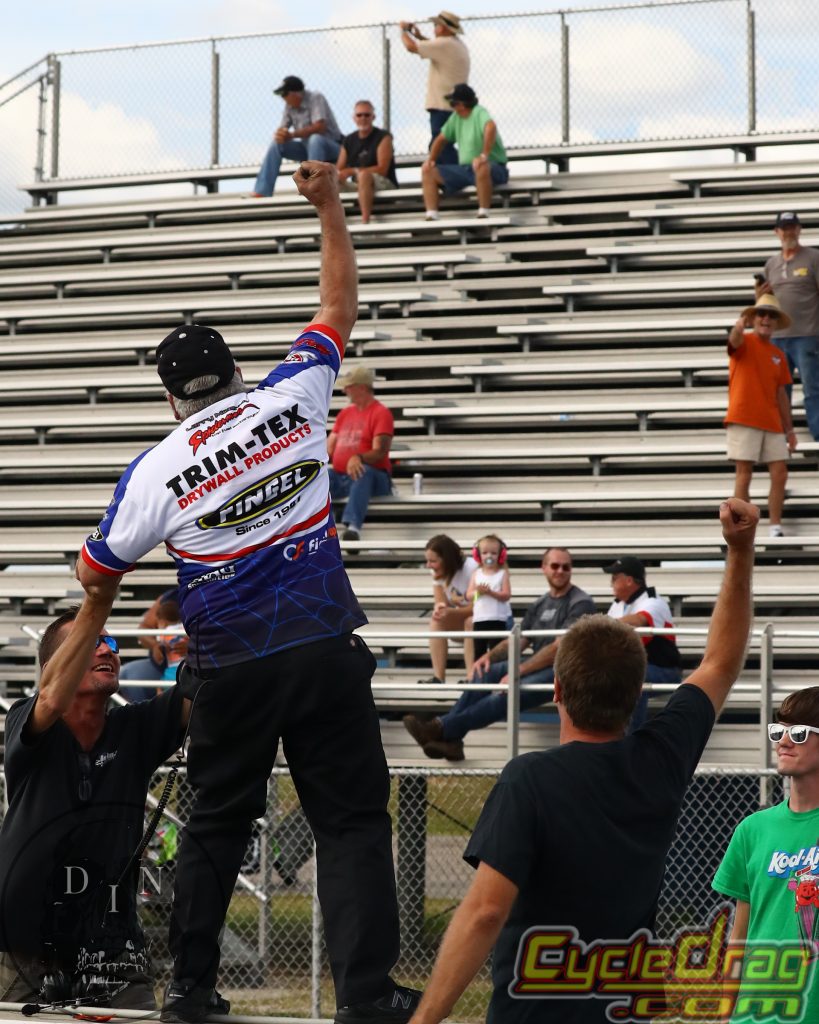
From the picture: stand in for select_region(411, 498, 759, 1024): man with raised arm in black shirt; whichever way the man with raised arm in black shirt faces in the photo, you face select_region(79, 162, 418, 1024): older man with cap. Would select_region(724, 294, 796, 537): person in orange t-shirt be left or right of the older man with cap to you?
right

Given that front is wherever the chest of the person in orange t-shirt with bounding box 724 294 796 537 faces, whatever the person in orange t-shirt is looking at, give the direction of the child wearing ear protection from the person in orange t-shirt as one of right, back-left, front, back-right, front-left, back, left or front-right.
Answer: front-right

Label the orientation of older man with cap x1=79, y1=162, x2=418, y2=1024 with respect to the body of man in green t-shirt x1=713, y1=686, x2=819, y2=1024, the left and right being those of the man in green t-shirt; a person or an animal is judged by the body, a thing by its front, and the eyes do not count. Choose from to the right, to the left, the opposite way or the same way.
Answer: the opposite way

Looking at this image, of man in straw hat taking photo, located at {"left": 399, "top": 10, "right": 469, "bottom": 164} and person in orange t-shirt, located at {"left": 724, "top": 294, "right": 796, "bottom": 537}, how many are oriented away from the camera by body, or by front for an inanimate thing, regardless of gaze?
0

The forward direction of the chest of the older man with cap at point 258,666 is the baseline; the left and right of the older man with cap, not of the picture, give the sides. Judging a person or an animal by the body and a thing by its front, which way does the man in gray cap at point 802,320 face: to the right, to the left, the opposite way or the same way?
the opposite way

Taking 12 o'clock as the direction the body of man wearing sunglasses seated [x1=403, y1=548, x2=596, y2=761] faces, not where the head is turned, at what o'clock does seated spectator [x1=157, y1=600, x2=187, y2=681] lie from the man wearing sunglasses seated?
The seated spectator is roughly at 2 o'clock from the man wearing sunglasses seated.

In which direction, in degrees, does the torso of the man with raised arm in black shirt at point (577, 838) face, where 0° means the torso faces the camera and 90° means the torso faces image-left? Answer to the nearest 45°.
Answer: approximately 180°

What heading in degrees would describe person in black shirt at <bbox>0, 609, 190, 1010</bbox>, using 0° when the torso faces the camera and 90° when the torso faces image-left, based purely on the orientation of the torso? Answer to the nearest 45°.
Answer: approximately 315°

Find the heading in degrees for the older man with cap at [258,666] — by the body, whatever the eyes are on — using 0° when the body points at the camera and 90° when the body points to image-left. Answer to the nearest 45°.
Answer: approximately 180°

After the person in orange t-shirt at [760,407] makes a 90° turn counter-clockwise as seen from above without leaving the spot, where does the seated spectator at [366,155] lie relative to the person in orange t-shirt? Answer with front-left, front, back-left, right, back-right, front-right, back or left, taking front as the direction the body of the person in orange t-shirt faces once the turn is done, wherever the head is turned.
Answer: back-left

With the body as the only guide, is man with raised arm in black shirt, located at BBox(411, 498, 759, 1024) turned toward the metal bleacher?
yes

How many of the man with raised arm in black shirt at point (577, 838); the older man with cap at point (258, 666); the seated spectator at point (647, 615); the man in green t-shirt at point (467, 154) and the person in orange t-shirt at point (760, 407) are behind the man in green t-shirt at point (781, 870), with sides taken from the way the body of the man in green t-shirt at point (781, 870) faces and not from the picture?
3

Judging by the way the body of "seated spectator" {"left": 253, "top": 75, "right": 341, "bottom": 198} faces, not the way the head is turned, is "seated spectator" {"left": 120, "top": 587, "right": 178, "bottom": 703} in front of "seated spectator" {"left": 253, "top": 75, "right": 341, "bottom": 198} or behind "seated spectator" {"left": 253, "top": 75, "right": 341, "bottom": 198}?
in front

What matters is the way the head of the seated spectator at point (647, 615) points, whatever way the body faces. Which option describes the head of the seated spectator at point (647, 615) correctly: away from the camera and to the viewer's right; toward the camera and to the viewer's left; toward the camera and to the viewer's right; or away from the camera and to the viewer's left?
toward the camera and to the viewer's left

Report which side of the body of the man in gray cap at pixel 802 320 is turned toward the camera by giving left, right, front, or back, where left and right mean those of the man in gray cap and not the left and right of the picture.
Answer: front

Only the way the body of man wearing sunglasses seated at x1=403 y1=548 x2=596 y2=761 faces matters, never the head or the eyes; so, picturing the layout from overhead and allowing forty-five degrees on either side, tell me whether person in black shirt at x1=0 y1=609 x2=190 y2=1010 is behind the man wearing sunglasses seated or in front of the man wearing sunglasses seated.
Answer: in front

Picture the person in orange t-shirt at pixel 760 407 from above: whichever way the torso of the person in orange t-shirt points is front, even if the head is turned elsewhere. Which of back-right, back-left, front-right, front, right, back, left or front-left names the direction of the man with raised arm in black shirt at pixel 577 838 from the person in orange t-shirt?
front

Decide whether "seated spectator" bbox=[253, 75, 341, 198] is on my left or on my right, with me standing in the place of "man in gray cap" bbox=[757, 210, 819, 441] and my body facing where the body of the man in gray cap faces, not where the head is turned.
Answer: on my right
